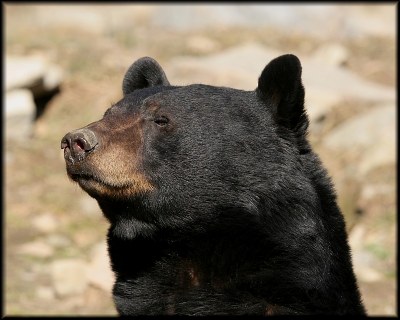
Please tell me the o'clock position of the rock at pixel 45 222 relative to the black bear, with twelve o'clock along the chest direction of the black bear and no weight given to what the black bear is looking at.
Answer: The rock is roughly at 4 o'clock from the black bear.

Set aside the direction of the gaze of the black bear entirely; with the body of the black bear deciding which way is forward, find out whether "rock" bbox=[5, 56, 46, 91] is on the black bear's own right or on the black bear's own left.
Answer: on the black bear's own right

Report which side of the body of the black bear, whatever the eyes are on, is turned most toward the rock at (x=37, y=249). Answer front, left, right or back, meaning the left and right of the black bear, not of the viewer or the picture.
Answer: right

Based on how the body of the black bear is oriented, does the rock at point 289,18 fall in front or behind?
behind

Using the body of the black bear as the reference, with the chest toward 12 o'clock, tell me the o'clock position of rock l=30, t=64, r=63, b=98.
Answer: The rock is roughly at 4 o'clock from the black bear.

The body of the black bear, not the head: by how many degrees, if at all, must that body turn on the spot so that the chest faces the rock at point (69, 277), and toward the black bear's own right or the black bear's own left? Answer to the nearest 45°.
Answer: approximately 135° to the black bear's own right

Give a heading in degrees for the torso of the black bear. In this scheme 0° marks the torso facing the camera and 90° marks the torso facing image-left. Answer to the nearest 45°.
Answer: approximately 45°

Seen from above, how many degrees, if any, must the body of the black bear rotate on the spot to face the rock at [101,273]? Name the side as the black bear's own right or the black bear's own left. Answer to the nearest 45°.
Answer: approximately 135° to the black bear's own right

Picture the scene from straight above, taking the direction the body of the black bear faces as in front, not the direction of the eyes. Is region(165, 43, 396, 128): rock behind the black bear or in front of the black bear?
behind
